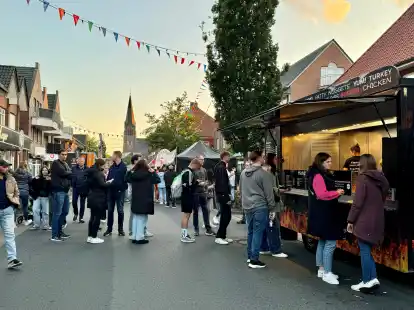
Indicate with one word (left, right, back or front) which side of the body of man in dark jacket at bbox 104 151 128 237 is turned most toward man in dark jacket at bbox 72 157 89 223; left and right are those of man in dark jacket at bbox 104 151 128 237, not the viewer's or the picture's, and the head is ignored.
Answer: right

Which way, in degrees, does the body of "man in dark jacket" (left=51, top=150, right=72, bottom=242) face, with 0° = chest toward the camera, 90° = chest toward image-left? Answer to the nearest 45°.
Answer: approximately 315°

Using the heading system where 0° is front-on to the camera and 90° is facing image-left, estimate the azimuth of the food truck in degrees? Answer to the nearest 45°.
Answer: approximately 45°

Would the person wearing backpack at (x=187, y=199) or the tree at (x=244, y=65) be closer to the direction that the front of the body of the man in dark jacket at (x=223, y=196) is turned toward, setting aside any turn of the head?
the tree

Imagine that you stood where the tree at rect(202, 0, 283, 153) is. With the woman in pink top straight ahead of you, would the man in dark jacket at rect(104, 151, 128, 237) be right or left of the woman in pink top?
right

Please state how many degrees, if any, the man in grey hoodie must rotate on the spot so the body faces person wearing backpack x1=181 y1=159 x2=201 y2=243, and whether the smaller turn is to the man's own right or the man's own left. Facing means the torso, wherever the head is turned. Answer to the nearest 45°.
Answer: approximately 90° to the man's own left

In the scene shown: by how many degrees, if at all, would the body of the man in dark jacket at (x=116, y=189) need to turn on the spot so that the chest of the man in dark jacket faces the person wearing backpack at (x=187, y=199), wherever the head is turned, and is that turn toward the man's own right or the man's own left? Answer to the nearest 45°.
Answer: approximately 90° to the man's own left
